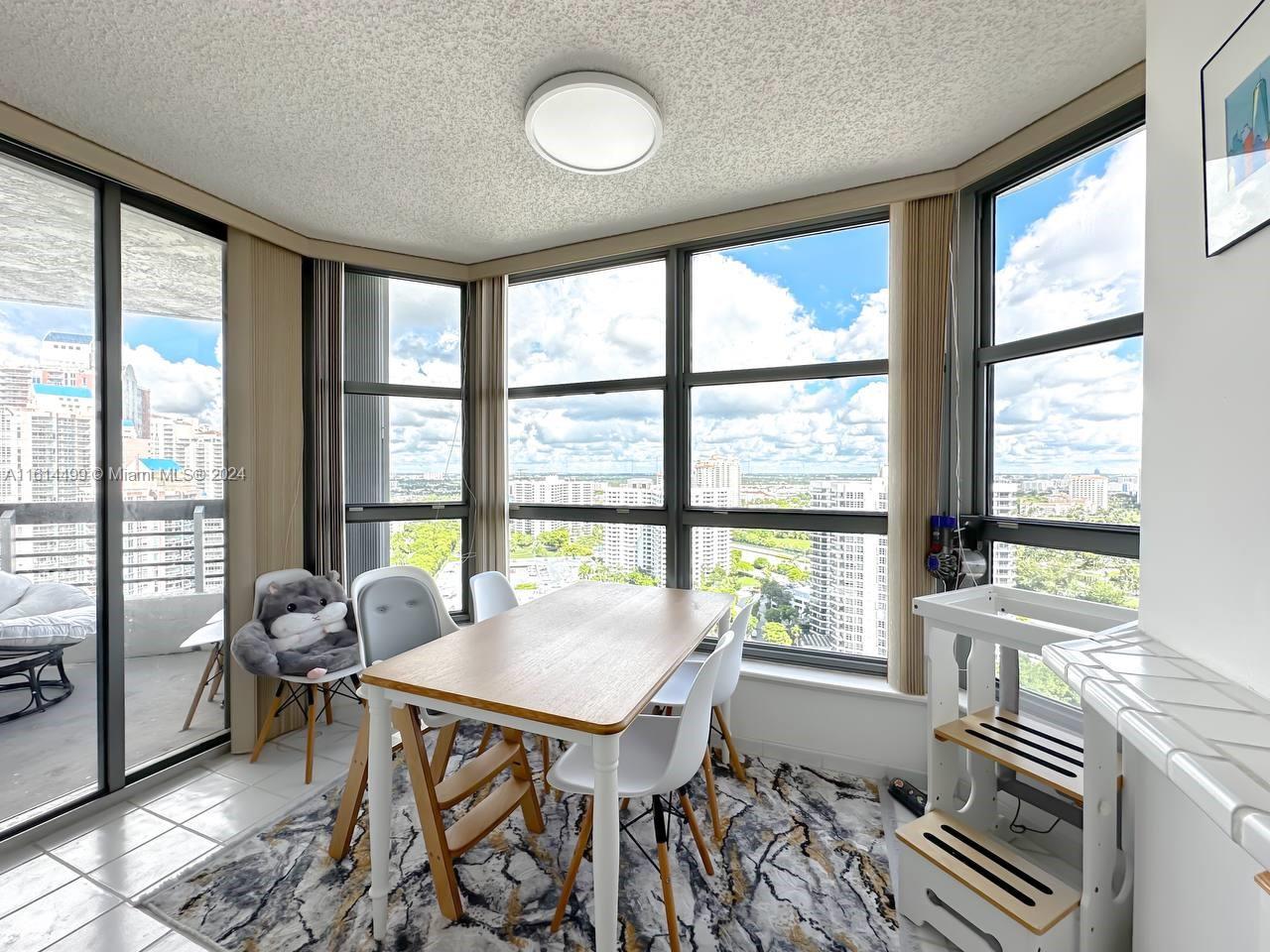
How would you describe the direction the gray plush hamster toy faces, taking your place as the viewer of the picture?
facing the viewer and to the right of the viewer

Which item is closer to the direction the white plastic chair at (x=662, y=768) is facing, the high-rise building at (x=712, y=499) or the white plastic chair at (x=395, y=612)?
the white plastic chair

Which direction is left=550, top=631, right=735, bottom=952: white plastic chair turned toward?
to the viewer's left

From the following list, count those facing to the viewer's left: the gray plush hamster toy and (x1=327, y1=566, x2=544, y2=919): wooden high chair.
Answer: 0

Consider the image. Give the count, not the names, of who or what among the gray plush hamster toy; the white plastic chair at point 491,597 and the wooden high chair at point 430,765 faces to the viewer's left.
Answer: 0

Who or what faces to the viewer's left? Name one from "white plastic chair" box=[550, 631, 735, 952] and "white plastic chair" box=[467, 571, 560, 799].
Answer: "white plastic chair" box=[550, 631, 735, 952]

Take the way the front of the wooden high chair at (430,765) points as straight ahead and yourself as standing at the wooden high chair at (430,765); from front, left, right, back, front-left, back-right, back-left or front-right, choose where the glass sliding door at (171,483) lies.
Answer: back

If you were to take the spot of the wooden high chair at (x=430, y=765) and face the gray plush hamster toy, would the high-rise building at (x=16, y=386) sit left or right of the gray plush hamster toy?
left
